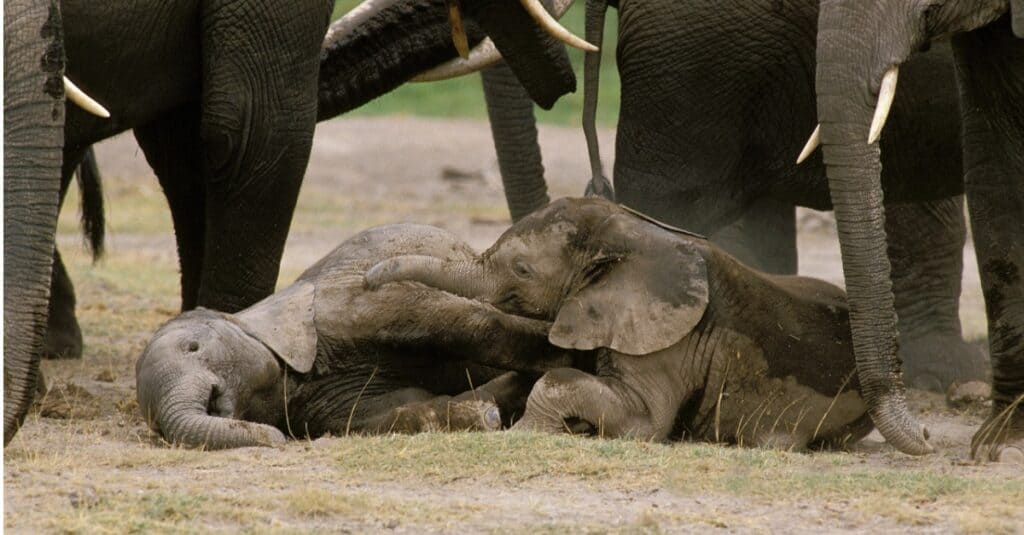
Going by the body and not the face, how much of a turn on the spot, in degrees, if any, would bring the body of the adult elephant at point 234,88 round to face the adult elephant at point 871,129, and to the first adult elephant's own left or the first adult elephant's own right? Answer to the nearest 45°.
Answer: approximately 45° to the first adult elephant's own right

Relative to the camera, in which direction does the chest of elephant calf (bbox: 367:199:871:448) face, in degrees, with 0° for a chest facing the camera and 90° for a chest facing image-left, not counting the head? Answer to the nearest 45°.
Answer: approximately 90°

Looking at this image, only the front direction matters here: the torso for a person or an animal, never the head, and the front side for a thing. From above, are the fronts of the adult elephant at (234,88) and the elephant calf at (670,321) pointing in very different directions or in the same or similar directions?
very different directions

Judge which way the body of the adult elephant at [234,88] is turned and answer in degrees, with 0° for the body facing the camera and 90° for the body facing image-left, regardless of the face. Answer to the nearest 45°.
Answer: approximately 270°

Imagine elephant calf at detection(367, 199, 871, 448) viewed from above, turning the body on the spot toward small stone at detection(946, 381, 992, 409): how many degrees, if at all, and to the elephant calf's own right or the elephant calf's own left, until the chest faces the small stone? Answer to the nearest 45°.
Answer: approximately 135° to the elephant calf's own right

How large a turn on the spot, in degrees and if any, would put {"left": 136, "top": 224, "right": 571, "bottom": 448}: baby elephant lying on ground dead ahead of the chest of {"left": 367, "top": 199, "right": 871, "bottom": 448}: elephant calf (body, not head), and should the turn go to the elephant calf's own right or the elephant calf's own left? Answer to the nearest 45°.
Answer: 0° — it already faces it

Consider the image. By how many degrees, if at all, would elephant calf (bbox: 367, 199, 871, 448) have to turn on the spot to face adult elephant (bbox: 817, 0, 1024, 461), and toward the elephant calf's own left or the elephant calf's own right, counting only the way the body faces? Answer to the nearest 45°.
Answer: approximately 135° to the elephant calf's own left

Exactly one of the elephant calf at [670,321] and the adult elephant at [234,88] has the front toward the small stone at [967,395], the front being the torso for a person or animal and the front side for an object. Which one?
the adult elephant
